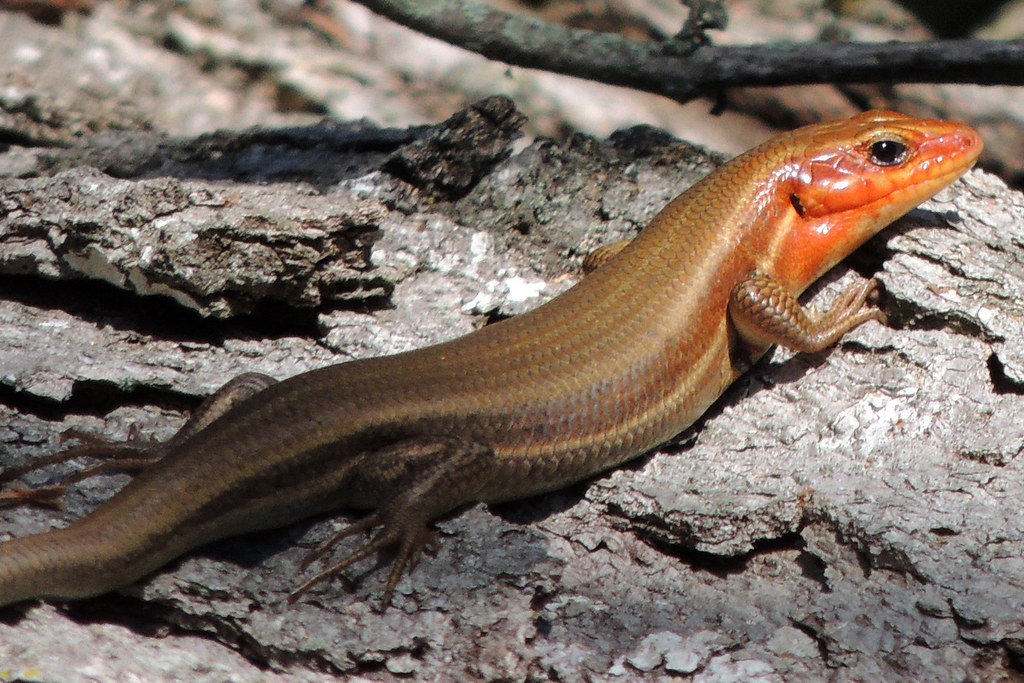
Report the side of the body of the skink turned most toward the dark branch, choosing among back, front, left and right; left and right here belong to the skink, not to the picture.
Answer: left

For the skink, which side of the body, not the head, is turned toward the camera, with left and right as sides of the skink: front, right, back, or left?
right
